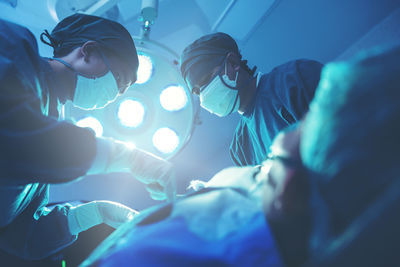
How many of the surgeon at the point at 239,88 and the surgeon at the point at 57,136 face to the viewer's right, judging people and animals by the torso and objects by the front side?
1

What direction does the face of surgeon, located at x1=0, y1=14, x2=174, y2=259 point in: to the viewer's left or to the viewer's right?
to the viewer's right

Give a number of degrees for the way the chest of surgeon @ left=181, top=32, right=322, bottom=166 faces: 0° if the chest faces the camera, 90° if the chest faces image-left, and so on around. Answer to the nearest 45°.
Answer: approximately 90°

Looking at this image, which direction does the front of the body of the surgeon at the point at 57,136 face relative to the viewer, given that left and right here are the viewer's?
facing to the right of the viewer
